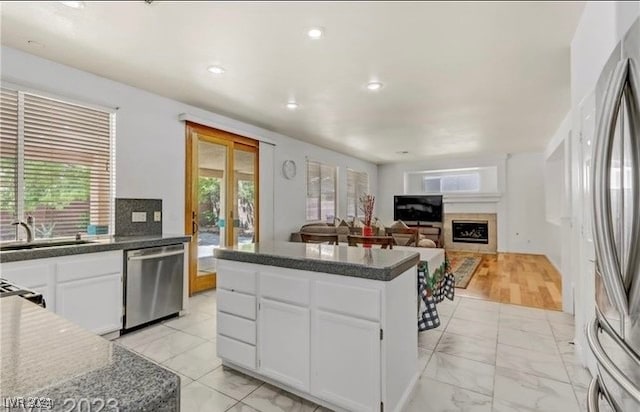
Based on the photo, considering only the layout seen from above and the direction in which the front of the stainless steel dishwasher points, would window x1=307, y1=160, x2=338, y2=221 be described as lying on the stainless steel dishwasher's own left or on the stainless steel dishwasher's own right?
on the stainless steel dishwasher's own left

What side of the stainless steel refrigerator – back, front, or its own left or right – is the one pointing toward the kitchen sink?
front

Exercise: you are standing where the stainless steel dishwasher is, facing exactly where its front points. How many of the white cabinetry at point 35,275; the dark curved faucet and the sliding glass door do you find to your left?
1

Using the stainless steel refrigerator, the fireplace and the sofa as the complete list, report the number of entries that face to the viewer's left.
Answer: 1

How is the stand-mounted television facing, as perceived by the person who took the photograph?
facing the viewer

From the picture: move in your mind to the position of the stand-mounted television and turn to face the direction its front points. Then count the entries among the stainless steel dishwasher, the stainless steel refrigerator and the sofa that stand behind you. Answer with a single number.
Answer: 0

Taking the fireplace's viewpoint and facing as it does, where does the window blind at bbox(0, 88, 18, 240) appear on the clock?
The window blind is roughly at 1 o'clock from the fireplace.

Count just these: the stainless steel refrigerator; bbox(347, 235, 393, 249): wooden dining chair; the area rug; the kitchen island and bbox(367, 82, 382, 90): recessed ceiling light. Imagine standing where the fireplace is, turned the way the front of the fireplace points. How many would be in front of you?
5

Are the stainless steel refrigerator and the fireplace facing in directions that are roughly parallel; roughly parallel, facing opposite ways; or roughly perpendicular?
roughly perpendicular

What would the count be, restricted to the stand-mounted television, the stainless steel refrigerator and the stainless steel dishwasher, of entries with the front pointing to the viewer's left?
1

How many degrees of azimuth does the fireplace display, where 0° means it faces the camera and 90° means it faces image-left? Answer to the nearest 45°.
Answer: approximately 0°

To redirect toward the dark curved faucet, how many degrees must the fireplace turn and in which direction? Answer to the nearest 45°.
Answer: approximately 45° to its right

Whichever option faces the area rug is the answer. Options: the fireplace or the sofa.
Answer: the fireplace
